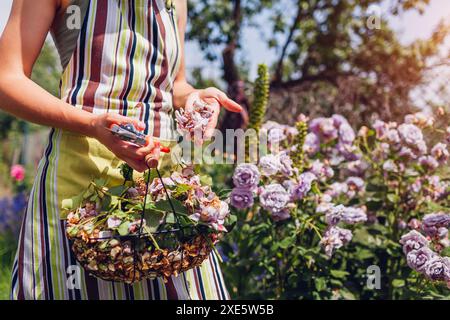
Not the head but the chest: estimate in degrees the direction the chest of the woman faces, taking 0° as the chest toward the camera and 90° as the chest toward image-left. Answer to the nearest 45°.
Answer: approximately 315°

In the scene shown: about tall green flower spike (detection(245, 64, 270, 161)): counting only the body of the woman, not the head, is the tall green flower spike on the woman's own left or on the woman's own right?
on the woman's own left

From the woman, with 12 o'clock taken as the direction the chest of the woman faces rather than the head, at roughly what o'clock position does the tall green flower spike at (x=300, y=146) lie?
The tall green flower spike is roughly at 9 o'clock from the woman.

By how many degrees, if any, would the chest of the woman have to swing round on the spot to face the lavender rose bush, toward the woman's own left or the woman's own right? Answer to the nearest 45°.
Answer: approximately 90° to the woman's own left
